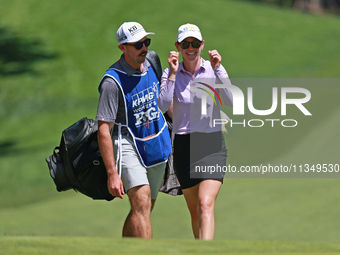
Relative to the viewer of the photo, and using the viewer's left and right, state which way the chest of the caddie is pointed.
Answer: facing the viewer and to the right of the viewer

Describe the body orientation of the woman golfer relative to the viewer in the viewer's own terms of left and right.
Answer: facing the viewer

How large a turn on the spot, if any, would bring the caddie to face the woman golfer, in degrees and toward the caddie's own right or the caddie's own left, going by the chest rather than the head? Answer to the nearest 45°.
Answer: approximately 45° to the caddie's own left

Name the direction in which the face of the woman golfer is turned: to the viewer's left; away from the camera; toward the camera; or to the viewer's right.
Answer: toward the camera

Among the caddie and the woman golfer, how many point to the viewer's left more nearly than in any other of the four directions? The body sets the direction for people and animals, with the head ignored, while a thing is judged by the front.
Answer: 0

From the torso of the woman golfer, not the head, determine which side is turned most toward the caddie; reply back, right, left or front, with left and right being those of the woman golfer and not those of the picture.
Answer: right
